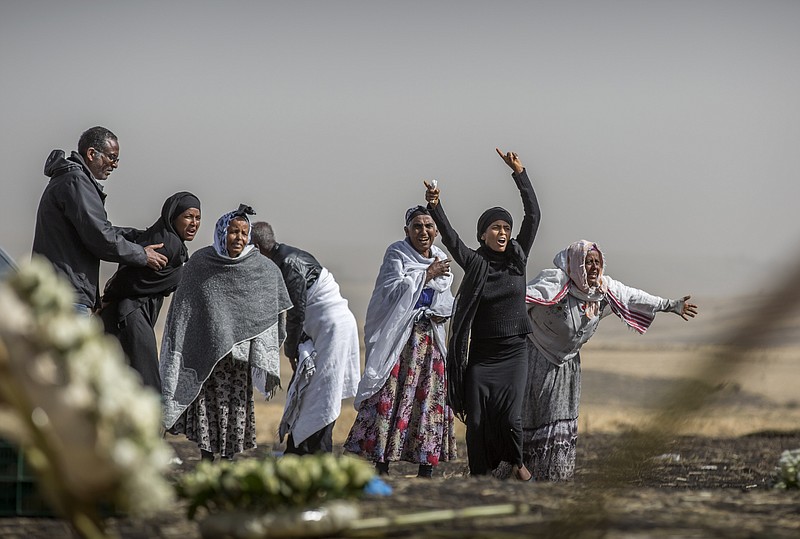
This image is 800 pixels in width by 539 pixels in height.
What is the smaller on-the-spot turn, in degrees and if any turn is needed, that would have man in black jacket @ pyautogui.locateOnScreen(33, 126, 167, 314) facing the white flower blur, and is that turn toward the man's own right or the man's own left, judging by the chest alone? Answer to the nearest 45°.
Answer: approximately 90° to the man's own right

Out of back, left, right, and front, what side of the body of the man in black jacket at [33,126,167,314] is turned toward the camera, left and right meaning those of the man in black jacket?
right

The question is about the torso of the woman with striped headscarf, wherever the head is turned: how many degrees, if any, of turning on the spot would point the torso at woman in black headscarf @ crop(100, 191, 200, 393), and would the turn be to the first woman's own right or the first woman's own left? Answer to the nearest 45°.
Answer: approximately 90° to the first woman's own right

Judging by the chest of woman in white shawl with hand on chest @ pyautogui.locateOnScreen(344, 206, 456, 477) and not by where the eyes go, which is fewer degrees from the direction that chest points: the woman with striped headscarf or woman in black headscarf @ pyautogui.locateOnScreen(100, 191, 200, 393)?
the woman with striped headscarf

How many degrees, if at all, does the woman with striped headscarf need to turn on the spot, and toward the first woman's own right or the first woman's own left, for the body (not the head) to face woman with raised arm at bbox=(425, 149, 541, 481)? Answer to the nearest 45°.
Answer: approximately 90° to the first woman's own right

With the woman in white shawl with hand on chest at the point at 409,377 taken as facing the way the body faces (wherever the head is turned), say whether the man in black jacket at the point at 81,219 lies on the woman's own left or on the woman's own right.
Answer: on the woman's own right

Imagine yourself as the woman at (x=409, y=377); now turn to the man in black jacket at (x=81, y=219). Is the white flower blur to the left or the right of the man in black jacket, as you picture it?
left

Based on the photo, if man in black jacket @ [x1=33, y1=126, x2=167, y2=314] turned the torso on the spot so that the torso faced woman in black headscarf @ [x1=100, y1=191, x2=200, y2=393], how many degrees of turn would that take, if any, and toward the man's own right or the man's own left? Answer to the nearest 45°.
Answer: approximately 45° to the man's own left

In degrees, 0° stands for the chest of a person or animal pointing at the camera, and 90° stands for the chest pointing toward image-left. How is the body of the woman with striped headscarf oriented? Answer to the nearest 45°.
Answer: approximately 315°

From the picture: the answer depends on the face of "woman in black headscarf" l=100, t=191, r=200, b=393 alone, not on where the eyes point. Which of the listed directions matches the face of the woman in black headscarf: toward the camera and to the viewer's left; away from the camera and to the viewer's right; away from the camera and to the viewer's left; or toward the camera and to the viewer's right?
toward the camera and to the viewer's right
